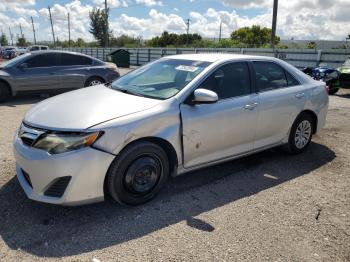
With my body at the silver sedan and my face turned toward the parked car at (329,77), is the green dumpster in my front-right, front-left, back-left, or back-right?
front-left

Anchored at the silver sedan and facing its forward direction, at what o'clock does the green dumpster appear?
The green dumpster is roughly at 4 o'clock from the silver sedan.

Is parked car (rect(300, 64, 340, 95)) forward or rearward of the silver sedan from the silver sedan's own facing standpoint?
rearward

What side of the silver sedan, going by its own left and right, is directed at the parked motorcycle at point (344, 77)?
back

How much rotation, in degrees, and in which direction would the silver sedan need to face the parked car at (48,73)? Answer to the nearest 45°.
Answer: approximately 90° to its right

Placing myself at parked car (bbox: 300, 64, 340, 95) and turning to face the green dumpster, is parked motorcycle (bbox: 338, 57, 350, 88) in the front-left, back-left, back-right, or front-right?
back-right

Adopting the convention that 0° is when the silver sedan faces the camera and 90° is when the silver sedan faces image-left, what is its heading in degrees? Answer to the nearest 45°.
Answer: approximately 45°

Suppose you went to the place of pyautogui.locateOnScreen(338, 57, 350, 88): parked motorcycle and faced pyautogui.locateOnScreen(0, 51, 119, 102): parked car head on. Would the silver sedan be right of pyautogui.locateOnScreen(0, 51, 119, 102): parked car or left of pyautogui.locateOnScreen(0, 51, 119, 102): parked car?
left
